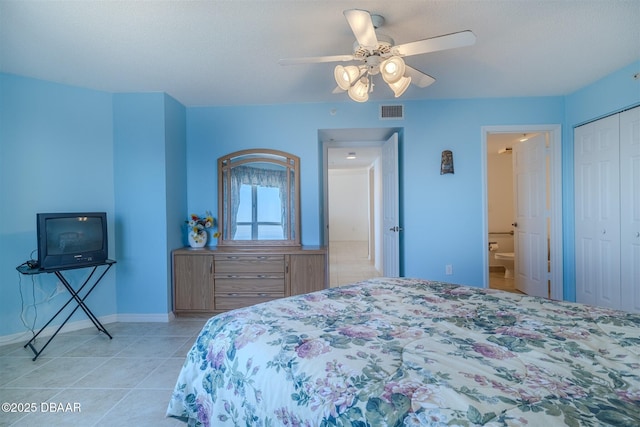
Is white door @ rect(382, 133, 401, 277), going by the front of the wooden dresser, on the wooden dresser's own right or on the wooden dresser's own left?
on the wooden dresser's own left

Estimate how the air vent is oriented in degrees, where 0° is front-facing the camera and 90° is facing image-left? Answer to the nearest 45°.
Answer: approximately 0°

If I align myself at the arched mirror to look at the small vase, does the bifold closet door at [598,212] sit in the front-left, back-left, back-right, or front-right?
back-left

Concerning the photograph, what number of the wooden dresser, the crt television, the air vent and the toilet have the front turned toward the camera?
3

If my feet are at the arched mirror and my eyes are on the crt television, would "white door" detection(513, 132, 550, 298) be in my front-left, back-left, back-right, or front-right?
back-left

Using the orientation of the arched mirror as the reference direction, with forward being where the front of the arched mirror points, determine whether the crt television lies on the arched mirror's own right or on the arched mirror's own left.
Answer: on the arched mirror's own right
